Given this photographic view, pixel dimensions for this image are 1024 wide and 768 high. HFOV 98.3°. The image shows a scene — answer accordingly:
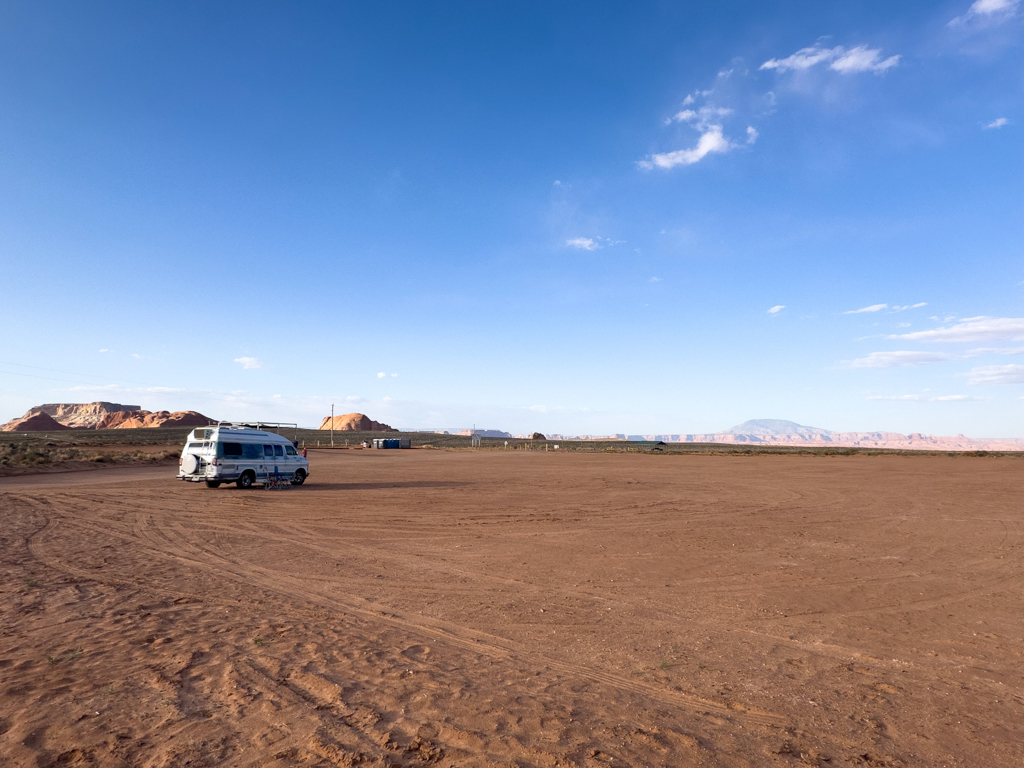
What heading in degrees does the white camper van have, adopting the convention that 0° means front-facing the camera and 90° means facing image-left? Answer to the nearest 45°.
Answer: approximately 225°
